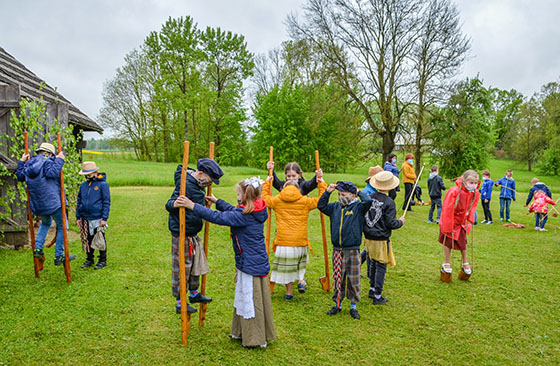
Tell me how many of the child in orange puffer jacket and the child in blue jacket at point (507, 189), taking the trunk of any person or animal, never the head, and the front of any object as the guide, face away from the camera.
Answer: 1

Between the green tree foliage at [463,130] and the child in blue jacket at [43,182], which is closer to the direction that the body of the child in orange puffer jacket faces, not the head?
the green tree foliage

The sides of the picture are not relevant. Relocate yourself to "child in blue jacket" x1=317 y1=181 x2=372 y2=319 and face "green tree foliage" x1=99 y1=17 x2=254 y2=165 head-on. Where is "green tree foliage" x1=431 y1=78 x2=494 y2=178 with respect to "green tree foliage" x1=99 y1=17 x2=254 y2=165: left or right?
right

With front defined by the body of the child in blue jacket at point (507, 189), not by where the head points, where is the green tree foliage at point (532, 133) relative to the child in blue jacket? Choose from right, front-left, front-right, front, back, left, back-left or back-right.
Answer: back

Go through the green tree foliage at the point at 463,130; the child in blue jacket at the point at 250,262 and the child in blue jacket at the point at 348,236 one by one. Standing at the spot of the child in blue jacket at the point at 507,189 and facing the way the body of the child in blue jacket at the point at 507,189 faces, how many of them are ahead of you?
2

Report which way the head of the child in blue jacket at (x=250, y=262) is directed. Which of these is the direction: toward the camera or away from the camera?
away from the camera

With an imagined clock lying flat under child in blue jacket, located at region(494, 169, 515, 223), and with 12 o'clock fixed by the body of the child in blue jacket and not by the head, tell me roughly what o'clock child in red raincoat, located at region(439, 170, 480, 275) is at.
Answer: The child in red raincoat is roughly at 12 o'clock from the child in blue jacket.

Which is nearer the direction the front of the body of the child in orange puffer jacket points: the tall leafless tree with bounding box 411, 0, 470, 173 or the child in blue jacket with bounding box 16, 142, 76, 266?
the tall leafless tree

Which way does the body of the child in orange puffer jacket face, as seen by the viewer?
away from the camera

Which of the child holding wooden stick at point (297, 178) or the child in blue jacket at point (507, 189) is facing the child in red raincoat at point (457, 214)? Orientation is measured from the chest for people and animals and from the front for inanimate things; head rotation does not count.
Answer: the child in blue jacket

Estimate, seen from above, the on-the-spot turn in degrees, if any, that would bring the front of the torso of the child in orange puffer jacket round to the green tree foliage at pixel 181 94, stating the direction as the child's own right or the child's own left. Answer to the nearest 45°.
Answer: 0° — they already face it
